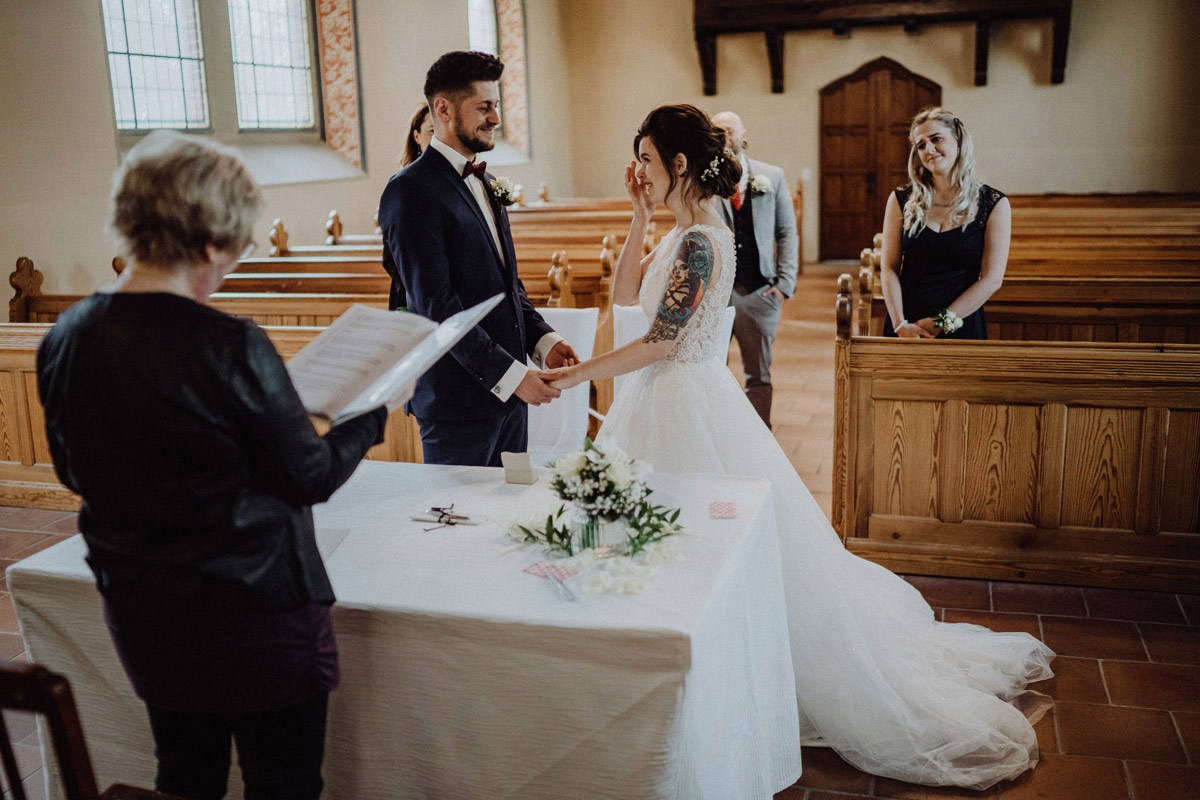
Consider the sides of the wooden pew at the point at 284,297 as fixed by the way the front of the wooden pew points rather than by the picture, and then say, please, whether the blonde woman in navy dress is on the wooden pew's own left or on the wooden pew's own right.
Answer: on the wooden pew's own left

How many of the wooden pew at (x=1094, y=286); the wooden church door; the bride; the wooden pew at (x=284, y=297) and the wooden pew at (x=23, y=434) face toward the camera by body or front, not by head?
4

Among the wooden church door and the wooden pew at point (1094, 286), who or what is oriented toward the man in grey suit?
the wooden church door

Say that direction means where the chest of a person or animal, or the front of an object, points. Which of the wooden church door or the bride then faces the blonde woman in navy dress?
the wooden church door

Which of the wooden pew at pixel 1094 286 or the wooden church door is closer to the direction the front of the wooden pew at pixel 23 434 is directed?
the wooden pew

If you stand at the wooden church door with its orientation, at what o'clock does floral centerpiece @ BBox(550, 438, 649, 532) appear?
The floral centerpiece is roughly at 12 o'clock from the wooden church door.

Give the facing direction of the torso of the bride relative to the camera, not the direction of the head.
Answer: to the viewer's left

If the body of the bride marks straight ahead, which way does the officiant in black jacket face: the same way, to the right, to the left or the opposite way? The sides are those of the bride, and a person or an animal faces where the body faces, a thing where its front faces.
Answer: to the right

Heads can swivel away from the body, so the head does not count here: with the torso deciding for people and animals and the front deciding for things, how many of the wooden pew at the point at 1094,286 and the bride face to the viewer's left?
1

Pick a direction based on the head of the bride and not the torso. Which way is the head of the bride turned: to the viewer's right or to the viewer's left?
to the viewer's left

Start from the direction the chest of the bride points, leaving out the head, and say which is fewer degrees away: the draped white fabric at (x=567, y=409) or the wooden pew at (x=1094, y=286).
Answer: the draped white fabric
